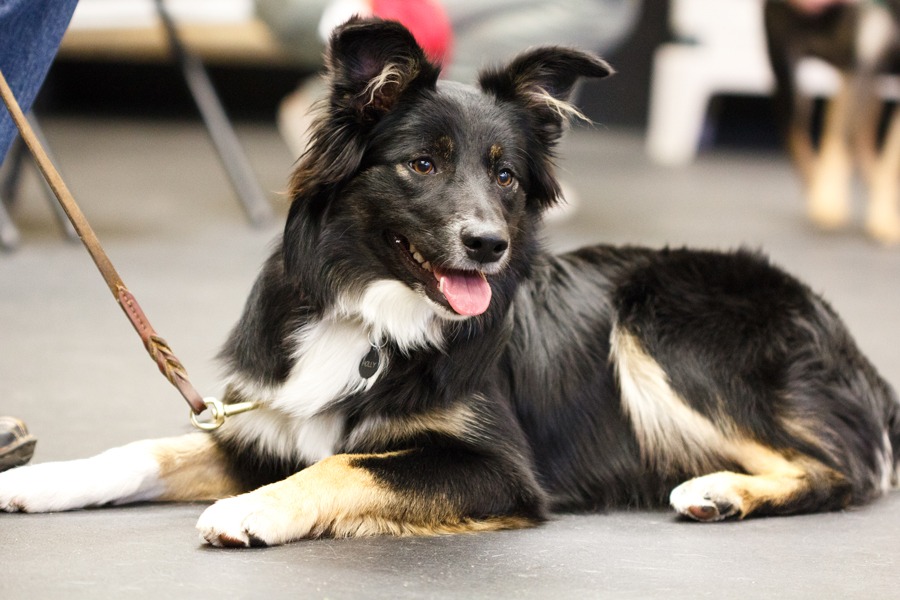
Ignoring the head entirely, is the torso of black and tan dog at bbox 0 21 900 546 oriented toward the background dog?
no

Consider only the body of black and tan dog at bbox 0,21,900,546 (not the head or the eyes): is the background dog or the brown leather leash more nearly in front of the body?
the brown leather leash

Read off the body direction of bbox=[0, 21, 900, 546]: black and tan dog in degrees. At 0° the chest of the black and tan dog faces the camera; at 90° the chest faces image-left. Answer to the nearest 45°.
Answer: approximately 45°
